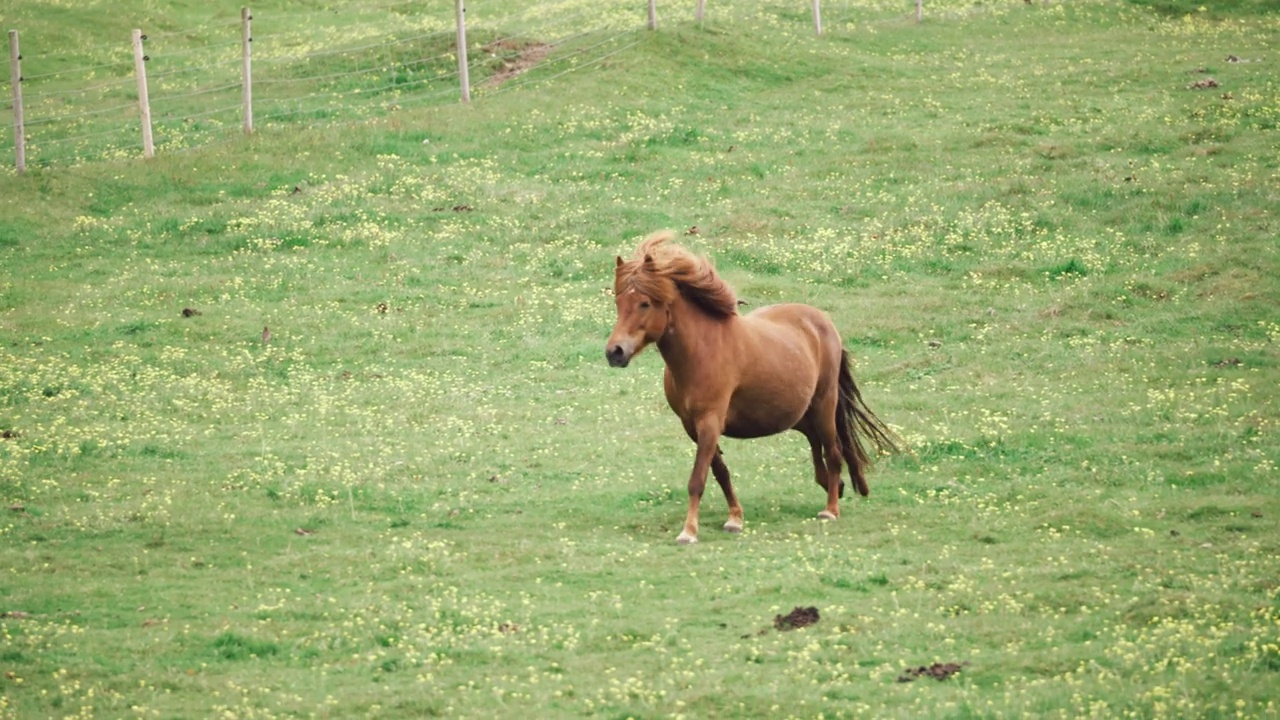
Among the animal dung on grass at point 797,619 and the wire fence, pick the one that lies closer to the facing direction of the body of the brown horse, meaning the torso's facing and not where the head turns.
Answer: the animal dung on grass

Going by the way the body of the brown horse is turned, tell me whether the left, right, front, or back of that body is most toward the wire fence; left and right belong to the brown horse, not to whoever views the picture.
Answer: right

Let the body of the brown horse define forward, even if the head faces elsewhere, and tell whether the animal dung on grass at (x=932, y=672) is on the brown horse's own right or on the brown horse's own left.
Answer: on the brown horse's own left

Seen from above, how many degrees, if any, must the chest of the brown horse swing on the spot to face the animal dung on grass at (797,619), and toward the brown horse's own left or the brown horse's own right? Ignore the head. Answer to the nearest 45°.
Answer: approximately 45° to the brown horse's own left

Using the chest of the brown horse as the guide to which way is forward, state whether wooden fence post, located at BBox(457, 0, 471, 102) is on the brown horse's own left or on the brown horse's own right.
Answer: on the brown horse's own right
